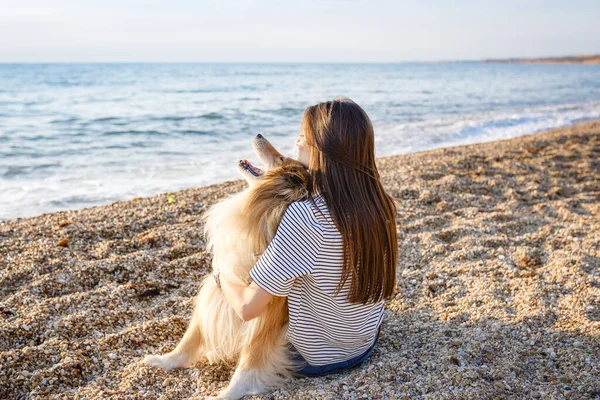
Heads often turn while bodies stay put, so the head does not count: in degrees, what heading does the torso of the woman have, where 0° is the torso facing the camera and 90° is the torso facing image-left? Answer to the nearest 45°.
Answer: approximately 135°

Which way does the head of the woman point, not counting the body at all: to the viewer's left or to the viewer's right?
to the viewer's left
